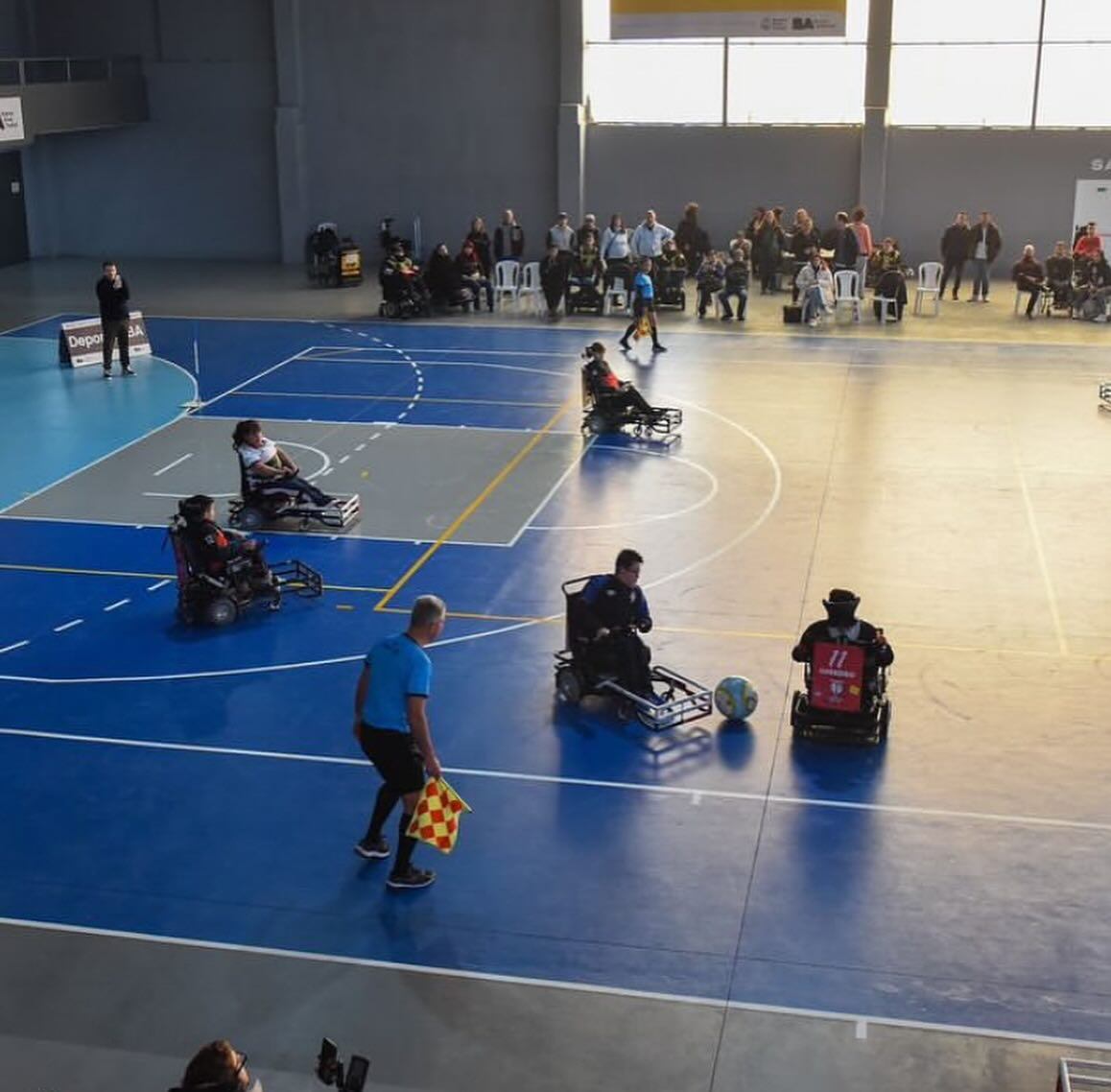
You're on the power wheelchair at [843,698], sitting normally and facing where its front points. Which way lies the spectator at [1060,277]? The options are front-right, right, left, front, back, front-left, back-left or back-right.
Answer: front

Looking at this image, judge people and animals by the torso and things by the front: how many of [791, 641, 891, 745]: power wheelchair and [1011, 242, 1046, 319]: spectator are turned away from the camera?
1

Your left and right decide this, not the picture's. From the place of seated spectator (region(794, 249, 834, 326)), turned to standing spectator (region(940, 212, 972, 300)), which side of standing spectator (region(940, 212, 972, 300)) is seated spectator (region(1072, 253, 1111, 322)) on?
right

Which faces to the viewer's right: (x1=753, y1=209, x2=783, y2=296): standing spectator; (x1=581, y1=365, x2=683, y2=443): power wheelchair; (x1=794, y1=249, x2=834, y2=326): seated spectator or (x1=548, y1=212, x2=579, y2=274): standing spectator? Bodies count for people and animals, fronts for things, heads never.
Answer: the power wheelchair

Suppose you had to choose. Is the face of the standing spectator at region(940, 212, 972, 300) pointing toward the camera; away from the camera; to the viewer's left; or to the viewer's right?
toward the camera

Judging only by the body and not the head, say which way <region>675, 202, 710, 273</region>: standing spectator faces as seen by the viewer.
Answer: toward the camera

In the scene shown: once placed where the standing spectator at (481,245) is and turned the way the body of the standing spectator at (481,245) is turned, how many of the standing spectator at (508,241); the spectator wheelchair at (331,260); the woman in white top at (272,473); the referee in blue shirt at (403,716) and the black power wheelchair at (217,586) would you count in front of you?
3

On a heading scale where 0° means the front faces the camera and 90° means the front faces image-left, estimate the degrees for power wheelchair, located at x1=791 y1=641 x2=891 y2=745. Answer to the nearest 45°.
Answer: approximately 180°

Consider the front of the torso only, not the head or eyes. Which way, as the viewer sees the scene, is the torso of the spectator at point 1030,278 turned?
toward the camera

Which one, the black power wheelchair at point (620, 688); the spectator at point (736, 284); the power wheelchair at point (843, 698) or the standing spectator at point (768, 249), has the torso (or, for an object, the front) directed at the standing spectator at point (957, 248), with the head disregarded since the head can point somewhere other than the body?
the power wheelchair

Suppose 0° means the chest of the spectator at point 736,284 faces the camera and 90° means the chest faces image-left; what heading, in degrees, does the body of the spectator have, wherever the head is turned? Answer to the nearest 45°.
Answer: approximately 0°

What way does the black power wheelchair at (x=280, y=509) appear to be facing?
to the viewer's right

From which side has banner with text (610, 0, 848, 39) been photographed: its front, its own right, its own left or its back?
front

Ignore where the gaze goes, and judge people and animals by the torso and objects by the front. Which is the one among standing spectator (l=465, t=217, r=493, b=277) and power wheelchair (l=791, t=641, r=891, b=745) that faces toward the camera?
the standing spectator

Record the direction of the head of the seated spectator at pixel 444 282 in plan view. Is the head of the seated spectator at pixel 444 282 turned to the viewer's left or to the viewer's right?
to the viewer's right

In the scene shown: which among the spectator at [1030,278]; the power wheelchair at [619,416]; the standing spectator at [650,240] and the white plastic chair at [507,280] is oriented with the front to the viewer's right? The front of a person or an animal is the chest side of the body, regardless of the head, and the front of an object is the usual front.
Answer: the power wheelchair
